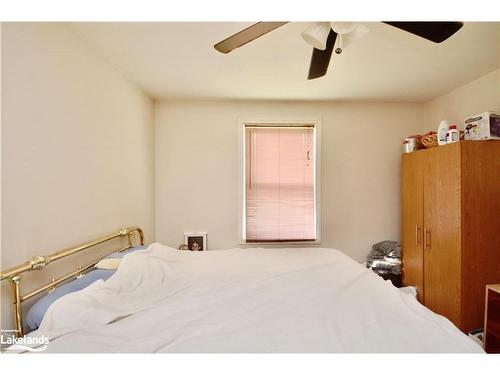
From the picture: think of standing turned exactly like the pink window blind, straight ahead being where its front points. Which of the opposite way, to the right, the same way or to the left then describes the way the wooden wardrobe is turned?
to the right

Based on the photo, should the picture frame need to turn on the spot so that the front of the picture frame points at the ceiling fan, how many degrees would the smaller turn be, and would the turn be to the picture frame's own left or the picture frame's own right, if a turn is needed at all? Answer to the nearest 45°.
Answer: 0° — it already faces it

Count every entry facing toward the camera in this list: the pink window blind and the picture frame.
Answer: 2

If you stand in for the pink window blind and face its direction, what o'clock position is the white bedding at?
The white bedding is roughly at 12 o'clock from the pink window blind.

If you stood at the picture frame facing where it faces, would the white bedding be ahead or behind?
ahead

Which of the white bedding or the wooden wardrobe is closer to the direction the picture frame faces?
the white bedding

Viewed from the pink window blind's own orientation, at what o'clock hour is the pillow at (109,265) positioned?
The pillow is roughly at 1 o'clock from the pink window blind.

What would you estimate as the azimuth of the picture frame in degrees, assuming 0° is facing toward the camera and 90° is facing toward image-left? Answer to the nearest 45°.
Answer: approximately 0°

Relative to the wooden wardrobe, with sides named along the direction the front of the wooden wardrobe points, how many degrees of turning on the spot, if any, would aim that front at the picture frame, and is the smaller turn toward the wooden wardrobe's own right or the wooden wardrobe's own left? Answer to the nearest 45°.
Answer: approximately 45° to the wooden wardrobe's own right

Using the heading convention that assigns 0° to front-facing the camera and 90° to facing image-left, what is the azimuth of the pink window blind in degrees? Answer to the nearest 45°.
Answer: approximately 0°

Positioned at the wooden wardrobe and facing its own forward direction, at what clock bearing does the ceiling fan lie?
The ceiling fan is roughly at 11 o'clock from the wooden wardrobe.

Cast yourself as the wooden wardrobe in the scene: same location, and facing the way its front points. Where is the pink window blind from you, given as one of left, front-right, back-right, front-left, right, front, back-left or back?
front-right

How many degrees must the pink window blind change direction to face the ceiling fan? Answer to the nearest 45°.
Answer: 0° — it already faces it

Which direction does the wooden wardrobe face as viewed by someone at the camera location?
facing the viewer and to the left of the viewer
